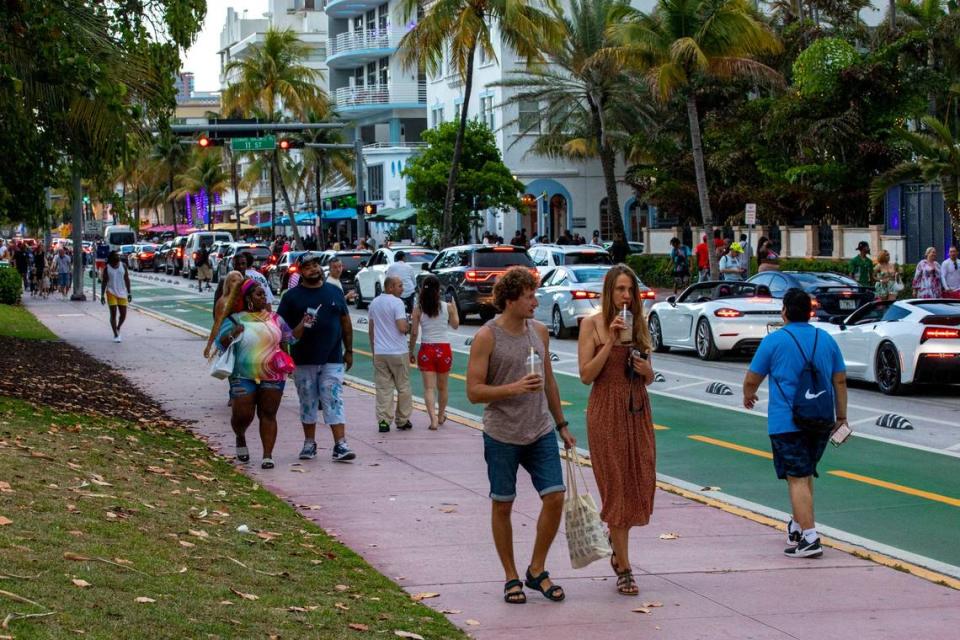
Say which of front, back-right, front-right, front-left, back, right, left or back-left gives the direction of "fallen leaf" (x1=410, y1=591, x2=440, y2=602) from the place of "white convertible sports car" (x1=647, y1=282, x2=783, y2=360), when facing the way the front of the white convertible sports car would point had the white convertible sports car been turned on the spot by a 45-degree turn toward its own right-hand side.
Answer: back

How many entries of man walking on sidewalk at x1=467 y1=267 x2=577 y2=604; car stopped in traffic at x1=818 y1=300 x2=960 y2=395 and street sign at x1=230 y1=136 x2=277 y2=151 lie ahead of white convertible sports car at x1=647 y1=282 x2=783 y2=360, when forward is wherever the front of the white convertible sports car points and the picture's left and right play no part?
1

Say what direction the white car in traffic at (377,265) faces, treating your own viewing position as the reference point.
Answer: facing away from the viewer and to the left of the viewer

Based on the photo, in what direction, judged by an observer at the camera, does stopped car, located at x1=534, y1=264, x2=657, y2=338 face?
facing away from the viewer and to the left of the viewer

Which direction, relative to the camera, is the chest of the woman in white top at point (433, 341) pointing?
away from the camera

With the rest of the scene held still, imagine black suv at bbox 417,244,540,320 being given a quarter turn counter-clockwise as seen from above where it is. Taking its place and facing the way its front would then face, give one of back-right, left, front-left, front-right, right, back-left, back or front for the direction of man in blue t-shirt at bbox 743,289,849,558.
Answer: front-left

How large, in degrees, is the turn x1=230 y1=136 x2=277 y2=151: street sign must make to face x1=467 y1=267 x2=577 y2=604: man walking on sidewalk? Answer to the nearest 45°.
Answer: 0° — it already faces them

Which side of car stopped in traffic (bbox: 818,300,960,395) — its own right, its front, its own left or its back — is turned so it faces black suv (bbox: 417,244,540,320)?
front

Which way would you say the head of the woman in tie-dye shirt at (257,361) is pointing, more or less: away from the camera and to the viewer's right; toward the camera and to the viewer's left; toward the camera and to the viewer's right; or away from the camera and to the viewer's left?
toward the camera and to the viewer's right

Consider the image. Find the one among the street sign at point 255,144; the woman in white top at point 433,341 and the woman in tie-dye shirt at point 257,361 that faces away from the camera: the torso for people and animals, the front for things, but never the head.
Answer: the woman in white top

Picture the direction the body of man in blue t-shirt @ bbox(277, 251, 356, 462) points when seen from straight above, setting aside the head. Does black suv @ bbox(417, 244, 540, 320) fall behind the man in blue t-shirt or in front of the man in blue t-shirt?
behind

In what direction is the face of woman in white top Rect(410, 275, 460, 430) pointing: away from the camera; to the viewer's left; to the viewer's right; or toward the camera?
away from the camera

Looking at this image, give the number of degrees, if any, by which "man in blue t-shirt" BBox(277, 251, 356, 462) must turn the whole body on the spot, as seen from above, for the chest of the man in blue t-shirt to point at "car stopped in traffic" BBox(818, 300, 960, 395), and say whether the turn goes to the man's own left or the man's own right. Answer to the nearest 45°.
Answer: approximately 135° to the man's own left
